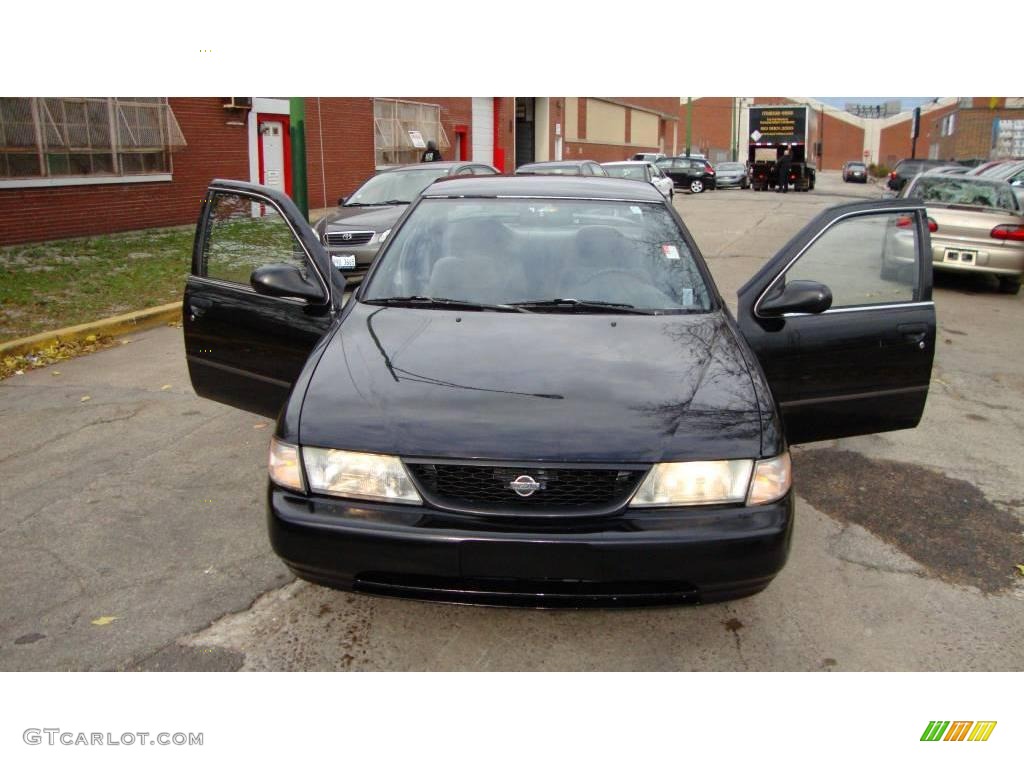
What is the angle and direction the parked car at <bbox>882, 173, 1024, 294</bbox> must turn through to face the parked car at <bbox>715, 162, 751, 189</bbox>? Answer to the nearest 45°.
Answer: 0° — it already faces it

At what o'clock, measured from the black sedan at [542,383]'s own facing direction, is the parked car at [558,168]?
The parked car is roughly at 6 o'clock from the black sedan.

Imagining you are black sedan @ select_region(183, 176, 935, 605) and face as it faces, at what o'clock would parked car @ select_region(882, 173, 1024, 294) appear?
The parked car is roughly at 7 o'clock from the black sedan.

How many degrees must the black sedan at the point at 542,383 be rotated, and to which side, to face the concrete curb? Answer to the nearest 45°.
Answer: approximately 135° to its right

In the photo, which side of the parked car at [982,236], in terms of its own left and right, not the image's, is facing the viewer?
back

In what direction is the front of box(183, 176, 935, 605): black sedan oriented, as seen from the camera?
facing the viewer

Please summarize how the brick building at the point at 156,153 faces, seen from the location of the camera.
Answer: facing the viewer and to the right of the viewer

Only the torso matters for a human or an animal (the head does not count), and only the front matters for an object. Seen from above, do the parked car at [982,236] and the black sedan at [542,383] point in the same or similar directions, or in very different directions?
very different directions

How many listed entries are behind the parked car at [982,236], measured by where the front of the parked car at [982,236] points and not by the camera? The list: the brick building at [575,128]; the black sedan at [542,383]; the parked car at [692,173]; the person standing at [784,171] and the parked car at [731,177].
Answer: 1

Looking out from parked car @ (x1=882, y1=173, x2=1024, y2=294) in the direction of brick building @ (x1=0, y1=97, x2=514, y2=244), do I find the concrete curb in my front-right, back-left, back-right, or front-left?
front-left

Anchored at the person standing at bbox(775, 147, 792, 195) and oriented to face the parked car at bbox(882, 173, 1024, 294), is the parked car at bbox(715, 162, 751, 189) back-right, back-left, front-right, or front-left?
back-right

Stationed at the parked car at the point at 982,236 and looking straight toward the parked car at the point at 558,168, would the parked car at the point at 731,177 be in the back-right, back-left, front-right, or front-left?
front-right

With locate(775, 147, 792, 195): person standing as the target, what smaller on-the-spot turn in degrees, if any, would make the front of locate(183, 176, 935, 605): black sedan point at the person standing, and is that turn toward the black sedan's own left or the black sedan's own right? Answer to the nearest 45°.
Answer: approximately 180°

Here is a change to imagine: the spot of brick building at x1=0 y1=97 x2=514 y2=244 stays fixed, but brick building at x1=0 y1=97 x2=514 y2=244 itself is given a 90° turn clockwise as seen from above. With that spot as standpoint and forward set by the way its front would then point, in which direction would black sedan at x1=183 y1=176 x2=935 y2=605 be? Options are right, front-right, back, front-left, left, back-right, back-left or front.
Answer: front-left

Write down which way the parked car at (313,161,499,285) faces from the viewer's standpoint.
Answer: facing the viewer and to the left of the viewer
